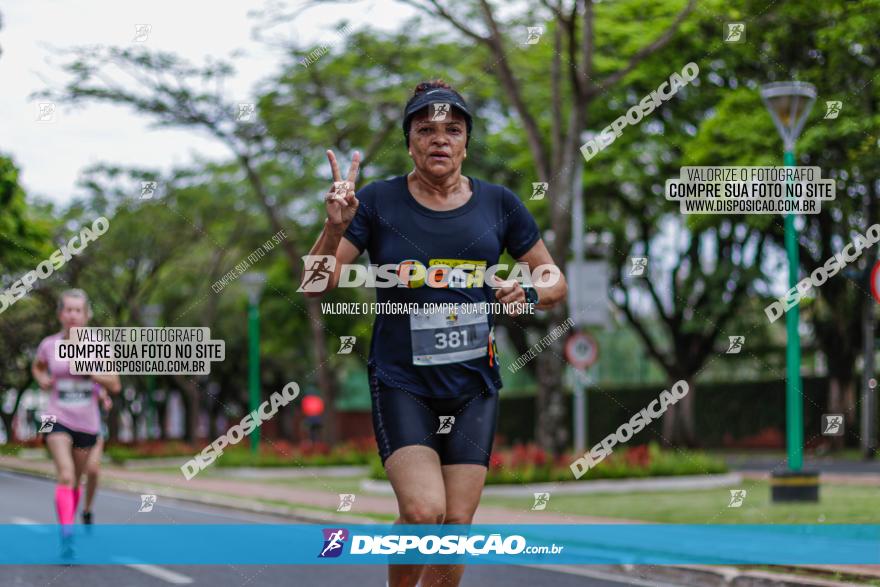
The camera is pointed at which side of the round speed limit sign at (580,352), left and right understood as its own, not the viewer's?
front

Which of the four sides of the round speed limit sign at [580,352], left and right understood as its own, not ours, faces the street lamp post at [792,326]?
front
